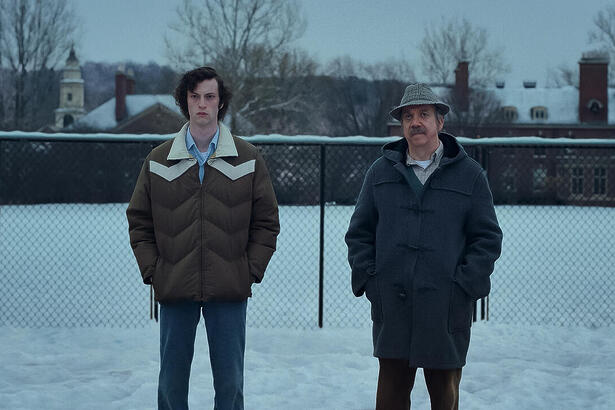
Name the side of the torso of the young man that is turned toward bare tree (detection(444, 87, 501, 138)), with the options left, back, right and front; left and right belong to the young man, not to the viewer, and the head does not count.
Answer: back

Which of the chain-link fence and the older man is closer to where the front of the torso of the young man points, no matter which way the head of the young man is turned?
the older man

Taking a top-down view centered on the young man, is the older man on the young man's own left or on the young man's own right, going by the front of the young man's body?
on the young man's own left

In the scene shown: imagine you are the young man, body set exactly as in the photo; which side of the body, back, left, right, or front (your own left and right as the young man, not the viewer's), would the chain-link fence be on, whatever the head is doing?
back

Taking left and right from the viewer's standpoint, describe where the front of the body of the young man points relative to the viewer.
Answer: facing the viewer

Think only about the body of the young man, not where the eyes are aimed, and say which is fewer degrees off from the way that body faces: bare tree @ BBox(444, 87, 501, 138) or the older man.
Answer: the older man

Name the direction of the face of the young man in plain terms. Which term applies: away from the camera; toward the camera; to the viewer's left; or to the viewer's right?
toward the camera
